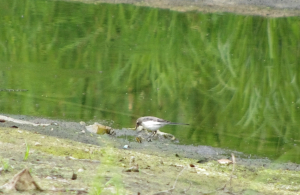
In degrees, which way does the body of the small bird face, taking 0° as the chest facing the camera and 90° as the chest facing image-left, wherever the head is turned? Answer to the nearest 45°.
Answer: approximately 90°
